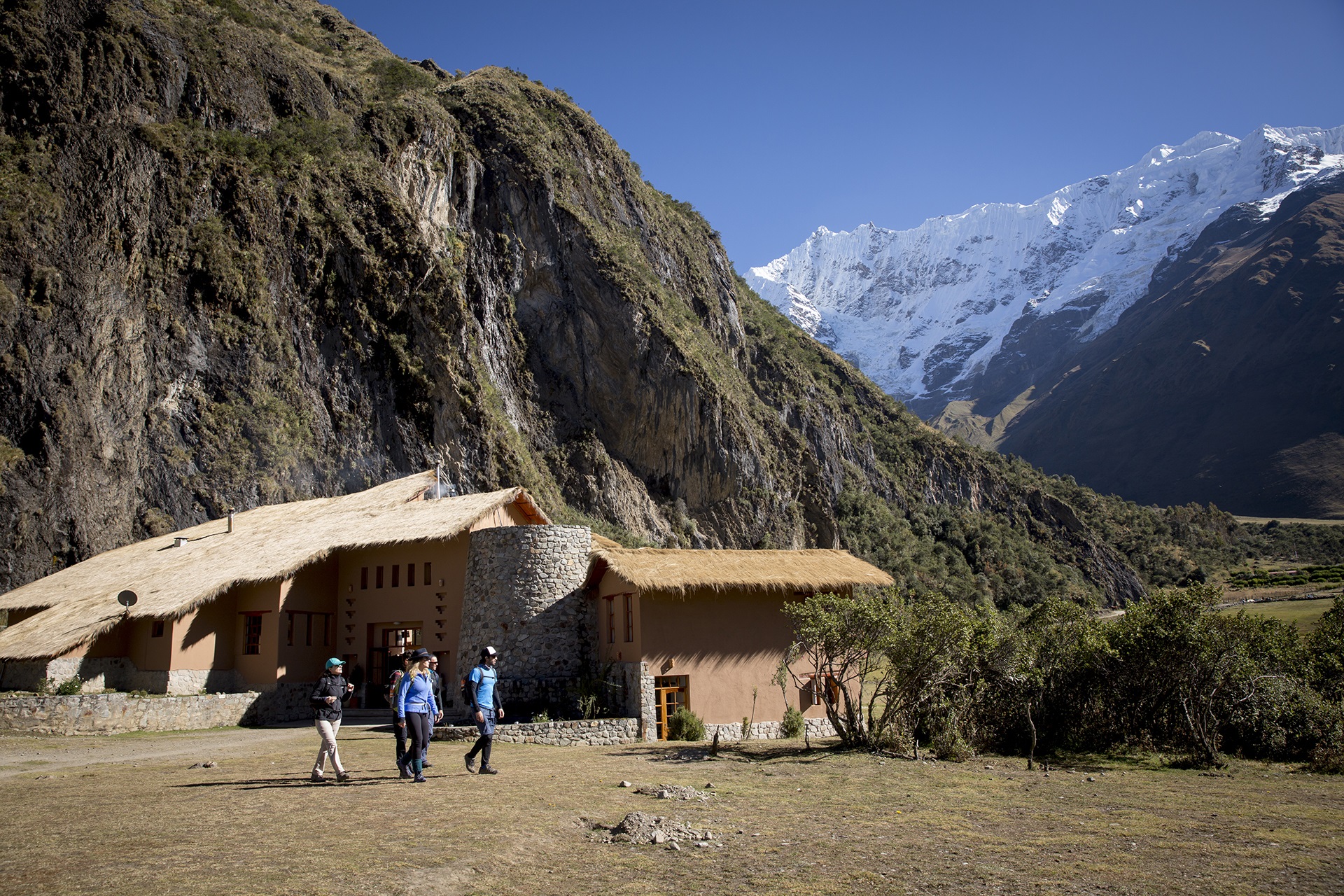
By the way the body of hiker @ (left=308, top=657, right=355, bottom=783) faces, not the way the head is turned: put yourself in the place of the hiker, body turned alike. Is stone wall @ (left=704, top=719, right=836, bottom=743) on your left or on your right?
on your left

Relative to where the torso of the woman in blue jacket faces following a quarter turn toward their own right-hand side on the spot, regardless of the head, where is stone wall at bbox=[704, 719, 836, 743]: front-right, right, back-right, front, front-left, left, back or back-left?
back

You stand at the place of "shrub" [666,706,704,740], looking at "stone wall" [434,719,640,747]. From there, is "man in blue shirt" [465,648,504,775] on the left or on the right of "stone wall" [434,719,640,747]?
left

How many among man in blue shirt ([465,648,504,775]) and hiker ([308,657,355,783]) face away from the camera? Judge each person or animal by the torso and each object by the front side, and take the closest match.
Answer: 0

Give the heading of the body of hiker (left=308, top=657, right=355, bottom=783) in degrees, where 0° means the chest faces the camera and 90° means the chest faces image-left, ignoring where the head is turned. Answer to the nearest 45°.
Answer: approximately 315°

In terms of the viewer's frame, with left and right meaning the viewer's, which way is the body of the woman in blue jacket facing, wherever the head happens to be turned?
facing the viewer and to the right of the viewer
